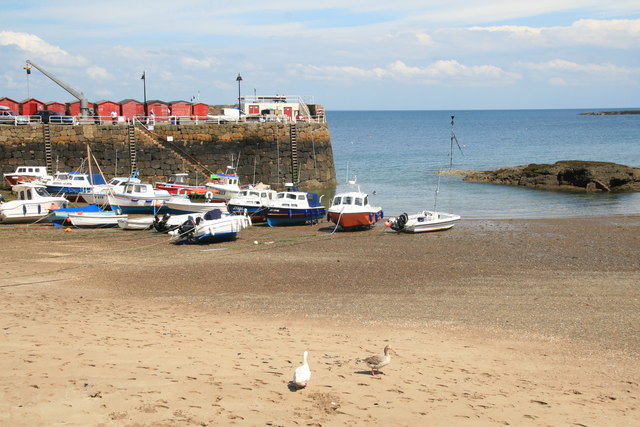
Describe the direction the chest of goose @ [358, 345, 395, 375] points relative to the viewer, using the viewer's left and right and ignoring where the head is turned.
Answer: facing to the right of the viewer

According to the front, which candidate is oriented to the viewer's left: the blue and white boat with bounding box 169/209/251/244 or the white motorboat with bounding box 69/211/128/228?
the white motorboat

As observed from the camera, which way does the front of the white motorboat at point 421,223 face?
facing to the right of the viewer

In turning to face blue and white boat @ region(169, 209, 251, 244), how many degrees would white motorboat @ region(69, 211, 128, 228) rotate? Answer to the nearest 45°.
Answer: approximately 135° to its left

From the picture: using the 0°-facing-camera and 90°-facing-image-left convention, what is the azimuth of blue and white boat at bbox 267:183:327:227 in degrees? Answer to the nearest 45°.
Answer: approximately 45°

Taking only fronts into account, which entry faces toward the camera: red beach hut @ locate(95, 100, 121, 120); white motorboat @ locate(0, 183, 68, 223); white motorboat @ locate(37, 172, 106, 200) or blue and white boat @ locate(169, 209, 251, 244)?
the red beach hut

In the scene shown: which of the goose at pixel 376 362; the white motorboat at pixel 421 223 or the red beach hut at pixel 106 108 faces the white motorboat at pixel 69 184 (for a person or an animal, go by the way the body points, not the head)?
the red beach hut

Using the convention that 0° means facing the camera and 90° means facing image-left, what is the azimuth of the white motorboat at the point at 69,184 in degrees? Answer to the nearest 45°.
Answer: approximately 90°

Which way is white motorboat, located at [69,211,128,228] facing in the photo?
to the viewer's left

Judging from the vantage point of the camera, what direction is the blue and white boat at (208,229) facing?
facing away from the viewer and to the right of the viewer

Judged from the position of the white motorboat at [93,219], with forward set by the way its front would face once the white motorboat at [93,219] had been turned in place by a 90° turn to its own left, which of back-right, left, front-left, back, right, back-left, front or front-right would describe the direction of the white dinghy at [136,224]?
front-left
